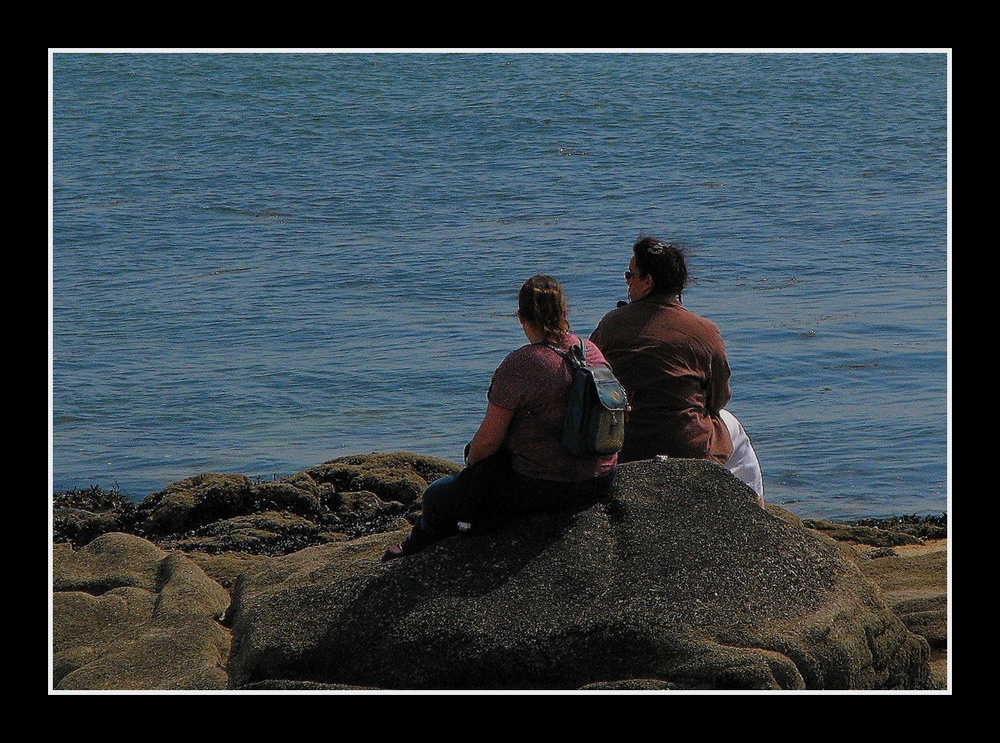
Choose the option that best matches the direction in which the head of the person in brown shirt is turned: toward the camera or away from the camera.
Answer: away from the camera

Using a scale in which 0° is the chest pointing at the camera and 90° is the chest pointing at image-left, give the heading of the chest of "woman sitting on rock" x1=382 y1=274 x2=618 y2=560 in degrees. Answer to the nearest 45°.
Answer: approximately 135°

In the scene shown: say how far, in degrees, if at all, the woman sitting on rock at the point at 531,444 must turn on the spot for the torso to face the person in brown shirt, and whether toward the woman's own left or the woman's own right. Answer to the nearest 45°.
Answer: approximately 90° to the woman's own right
